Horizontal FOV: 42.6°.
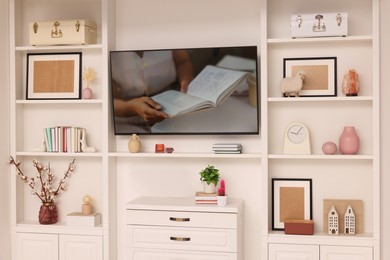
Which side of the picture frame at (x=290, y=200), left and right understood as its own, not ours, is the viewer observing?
front

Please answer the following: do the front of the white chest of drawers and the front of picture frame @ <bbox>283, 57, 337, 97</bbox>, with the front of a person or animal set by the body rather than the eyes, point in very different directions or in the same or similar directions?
same or similar directions

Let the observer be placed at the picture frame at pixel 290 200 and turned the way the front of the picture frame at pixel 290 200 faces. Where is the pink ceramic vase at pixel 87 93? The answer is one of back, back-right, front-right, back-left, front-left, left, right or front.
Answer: right

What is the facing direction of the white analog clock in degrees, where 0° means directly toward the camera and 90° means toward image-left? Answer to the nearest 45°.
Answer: approximately 0°

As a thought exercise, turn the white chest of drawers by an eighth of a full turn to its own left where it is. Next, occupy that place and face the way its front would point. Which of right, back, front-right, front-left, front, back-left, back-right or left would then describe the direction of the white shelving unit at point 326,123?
front-left

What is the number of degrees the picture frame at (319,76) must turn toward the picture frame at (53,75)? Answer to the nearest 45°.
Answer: approximately 90° to its right

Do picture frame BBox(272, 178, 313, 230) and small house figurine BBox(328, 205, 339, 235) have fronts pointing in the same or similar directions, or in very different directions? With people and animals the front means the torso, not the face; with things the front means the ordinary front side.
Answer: same or similar directions

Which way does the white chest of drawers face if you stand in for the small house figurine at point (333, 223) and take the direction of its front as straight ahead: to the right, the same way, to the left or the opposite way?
the same way

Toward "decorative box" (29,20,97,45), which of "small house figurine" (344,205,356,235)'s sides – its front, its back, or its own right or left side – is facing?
right

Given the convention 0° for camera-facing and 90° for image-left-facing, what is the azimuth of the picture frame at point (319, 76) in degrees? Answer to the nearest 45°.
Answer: approximately 0°

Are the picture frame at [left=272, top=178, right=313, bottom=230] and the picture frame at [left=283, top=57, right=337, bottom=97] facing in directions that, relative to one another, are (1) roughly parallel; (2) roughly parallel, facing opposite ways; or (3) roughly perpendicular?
roughly parallel

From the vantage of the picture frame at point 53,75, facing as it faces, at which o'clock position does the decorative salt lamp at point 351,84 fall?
The decorative salt lamp is roughly at 10 o'clock from the picture frame.
